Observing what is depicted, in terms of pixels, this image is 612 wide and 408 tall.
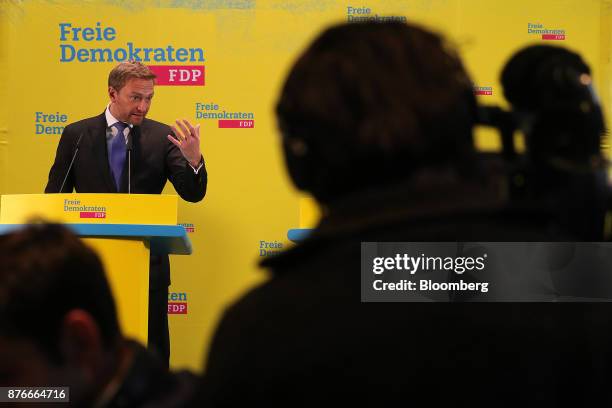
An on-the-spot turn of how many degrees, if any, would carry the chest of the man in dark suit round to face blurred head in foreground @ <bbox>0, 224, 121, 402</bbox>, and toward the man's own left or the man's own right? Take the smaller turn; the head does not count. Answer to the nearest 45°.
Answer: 0° — they already face them

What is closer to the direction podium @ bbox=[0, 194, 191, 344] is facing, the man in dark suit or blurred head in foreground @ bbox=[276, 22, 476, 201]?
the blurred head in foreground

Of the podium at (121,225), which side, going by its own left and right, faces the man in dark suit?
back

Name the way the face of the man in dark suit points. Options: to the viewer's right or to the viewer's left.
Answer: to the viewer's right

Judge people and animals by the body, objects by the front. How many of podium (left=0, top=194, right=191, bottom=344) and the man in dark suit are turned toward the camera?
2

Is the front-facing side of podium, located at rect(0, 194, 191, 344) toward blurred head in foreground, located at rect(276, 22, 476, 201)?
yes
